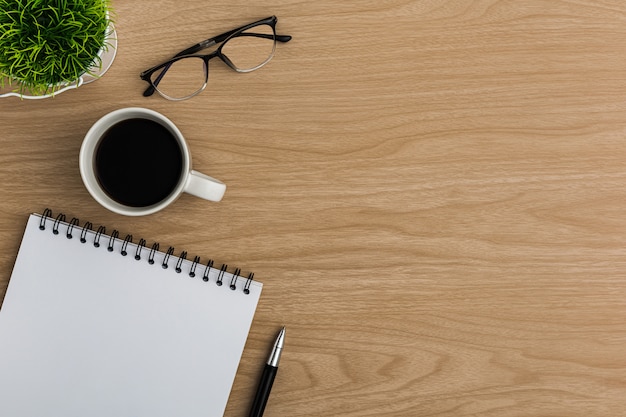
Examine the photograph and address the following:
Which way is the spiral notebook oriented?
toward the camera
